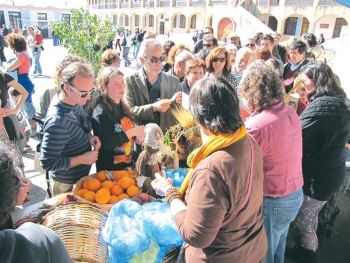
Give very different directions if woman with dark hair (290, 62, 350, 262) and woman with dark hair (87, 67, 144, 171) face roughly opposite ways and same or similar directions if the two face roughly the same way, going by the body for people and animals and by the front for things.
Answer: very different directions

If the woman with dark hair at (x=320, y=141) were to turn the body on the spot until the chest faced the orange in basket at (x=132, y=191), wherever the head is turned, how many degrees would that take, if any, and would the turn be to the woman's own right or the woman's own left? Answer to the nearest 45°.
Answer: approximately 45° to the woman's own left

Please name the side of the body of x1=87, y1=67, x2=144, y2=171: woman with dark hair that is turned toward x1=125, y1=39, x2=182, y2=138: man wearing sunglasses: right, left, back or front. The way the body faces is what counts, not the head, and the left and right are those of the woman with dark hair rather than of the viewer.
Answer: left

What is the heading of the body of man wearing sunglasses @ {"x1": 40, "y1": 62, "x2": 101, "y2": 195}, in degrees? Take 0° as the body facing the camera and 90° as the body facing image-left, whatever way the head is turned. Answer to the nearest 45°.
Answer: approximately 315°

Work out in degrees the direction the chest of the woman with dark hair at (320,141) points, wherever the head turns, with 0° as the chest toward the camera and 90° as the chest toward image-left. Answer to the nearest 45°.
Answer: approximately 90°

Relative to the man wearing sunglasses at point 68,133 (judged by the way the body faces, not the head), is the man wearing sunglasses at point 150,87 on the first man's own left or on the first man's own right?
on the first man's own left

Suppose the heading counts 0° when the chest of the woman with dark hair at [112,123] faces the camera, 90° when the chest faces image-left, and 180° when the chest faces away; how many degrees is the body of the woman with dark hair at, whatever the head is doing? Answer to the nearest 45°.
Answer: approximately 315°

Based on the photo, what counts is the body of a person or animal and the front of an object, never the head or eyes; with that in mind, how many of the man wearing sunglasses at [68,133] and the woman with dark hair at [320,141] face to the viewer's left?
1

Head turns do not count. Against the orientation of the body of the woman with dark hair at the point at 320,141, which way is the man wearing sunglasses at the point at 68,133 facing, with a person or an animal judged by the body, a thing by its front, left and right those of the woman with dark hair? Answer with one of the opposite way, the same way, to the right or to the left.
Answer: the opposite way

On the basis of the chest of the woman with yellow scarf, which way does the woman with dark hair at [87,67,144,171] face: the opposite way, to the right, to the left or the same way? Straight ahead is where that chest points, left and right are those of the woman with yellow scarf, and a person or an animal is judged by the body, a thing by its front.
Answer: the opposite way
